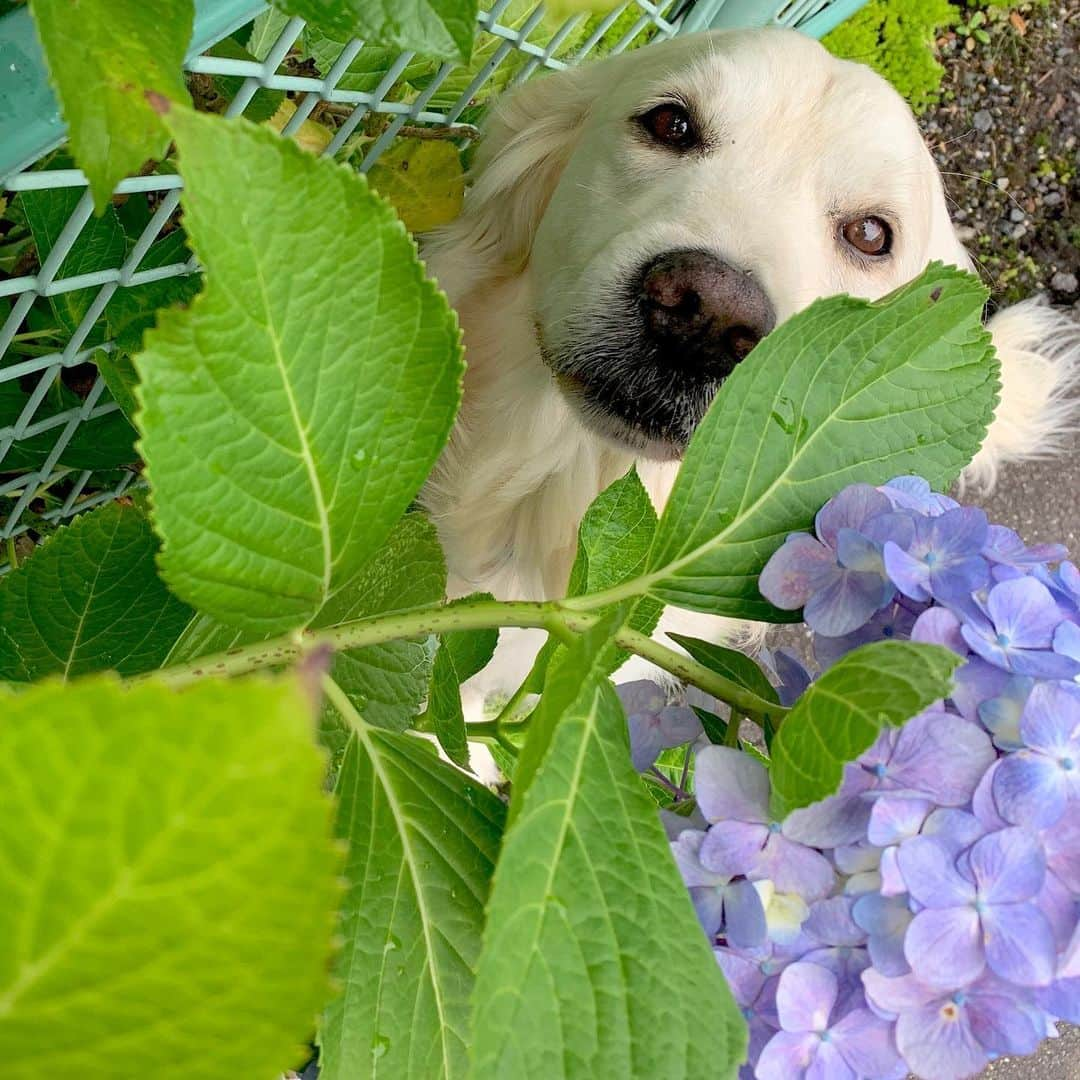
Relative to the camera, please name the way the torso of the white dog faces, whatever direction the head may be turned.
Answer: toward the camera

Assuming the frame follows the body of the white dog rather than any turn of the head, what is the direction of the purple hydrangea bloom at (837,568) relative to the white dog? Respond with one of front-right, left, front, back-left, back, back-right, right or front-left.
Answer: front

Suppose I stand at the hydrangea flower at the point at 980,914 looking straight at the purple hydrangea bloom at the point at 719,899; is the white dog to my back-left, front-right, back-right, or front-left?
front-right

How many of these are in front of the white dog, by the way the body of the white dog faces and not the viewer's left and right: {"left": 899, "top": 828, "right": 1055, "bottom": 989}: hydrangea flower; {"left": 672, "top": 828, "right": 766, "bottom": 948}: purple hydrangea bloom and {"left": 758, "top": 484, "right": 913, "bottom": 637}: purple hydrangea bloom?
3

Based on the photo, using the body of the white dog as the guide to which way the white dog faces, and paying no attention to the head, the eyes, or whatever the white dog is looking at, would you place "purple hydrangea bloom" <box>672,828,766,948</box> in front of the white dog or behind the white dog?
in front

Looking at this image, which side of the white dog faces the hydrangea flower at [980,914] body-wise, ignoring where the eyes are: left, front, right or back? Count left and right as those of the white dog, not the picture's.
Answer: front
